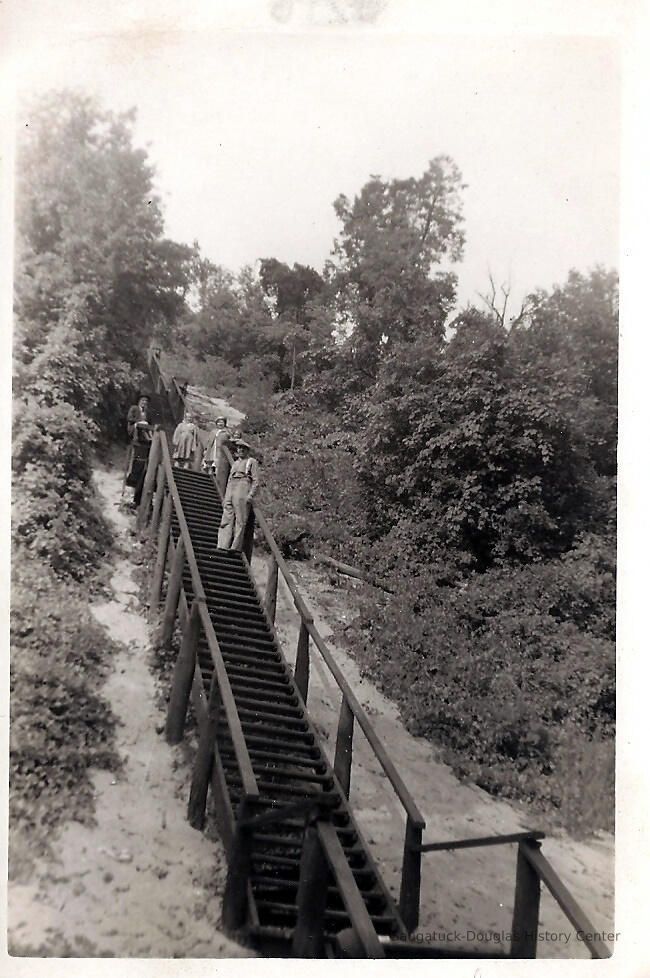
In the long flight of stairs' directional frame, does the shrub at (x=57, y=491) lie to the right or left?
on its right

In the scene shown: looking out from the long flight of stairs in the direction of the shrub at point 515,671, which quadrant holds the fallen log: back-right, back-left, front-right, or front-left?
front-left

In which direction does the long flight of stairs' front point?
toward the camera

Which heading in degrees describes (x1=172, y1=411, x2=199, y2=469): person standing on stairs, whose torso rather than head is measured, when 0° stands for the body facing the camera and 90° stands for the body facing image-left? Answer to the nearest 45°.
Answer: approximately 0°

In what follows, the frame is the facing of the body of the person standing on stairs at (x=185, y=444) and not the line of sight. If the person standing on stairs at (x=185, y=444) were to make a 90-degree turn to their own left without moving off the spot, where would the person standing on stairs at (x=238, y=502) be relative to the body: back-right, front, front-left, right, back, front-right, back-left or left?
right

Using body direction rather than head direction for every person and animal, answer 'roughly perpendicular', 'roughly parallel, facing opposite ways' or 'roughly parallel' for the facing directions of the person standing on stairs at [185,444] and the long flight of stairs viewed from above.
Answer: roughly parallel

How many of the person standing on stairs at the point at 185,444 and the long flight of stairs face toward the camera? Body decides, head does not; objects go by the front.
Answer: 2

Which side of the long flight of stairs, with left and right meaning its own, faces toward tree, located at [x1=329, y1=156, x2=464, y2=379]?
back

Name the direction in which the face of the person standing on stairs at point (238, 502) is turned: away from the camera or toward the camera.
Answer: toward the camera

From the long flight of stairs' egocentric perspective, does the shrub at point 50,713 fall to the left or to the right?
on its right
